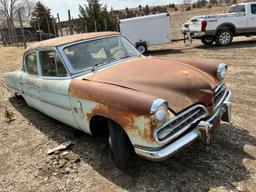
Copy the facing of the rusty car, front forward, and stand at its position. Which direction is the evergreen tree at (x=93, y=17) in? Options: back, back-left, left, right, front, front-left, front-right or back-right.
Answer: back-left

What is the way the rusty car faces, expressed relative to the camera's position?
facing the viewer and to the right of the viewer

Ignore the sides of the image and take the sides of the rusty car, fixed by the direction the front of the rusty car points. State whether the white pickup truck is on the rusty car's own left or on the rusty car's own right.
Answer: on the rusty car's own left

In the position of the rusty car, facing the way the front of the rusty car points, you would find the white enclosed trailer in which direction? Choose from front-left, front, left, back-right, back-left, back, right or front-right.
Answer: back-left

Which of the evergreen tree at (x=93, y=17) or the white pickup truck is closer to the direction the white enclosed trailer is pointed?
the white pickup truck

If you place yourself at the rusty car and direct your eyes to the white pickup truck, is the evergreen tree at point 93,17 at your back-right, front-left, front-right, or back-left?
front-left

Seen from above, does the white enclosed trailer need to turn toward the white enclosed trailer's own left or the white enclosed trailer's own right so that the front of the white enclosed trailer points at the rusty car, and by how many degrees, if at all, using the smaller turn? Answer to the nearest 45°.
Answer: approximately 90° to the white enclosed trailer's own right

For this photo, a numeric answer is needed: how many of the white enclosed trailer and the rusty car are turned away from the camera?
0

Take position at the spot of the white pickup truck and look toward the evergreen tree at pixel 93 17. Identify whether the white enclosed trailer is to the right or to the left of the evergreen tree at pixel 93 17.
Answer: left
